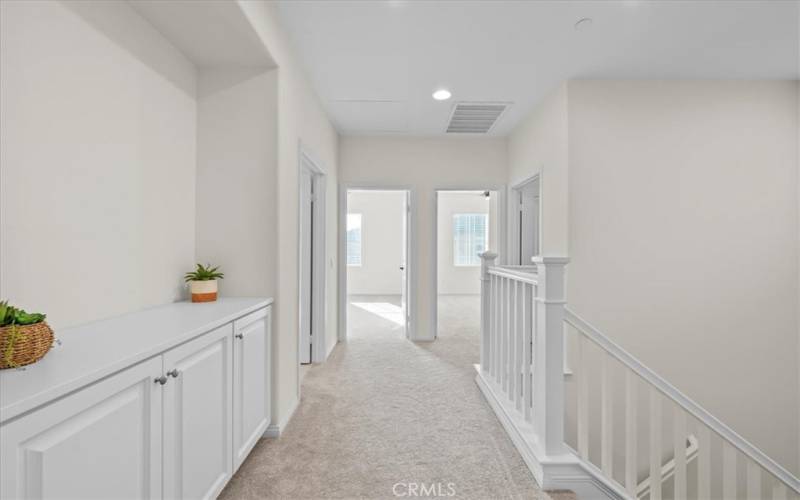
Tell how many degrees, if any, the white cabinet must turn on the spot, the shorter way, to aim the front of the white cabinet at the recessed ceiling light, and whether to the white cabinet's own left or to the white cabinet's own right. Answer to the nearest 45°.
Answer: approximately 90° to the white cabinet's own left

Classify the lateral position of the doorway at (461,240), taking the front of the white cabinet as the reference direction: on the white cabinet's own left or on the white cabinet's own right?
on the white cabinet's own left

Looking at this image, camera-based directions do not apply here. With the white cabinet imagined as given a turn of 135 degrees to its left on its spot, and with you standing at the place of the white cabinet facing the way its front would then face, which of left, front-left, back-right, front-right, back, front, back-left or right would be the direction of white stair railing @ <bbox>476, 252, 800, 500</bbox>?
right

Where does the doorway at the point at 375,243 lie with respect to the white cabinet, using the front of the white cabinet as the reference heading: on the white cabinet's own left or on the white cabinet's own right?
on the white cabinet's own left

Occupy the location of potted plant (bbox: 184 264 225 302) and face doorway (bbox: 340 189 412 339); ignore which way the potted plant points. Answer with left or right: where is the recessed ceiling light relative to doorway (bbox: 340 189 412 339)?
right

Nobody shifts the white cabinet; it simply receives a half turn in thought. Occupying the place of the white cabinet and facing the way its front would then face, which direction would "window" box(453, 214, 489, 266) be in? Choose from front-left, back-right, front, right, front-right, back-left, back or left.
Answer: right

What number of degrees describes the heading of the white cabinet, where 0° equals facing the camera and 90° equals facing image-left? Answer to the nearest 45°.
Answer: approximately 315°

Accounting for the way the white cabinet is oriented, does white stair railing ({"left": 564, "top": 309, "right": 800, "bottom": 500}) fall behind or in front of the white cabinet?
in front
